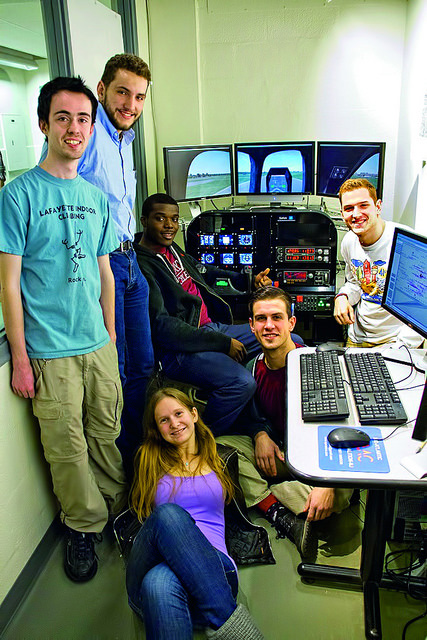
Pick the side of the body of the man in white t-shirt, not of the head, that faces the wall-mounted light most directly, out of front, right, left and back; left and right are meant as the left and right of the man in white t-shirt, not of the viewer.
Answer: right

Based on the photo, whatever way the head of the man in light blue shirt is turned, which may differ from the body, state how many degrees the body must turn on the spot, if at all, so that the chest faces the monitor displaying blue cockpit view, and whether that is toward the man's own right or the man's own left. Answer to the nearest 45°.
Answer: approximately 90° to the man's own left

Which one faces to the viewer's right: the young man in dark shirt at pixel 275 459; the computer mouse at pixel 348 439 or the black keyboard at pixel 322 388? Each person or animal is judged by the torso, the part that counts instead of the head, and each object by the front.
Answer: the computer mouse

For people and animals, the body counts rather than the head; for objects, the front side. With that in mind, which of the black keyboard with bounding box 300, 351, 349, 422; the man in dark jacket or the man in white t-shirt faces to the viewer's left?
the black keyboard

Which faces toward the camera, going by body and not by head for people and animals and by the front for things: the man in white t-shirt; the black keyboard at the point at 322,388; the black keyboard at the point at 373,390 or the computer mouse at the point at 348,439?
the man in white t-shirt

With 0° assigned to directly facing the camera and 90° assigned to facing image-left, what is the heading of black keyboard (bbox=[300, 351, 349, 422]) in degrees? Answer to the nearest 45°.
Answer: approximately 90°

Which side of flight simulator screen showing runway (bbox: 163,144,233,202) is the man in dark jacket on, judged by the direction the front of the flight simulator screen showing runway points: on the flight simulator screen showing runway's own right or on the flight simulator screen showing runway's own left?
on the flight simulator screen showing runway's own right

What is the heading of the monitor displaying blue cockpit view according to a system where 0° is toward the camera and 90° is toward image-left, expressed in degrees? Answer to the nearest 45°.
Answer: approximately 0°

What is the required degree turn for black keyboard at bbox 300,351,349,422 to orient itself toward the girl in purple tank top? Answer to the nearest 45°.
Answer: approximately 45° to its left

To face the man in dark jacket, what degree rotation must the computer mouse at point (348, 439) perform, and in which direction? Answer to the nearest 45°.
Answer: approximately 135° to its left
